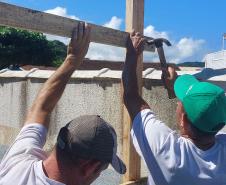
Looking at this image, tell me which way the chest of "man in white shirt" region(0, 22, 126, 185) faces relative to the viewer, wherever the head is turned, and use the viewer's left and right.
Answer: facing away from the viewer and to the right of the viewer

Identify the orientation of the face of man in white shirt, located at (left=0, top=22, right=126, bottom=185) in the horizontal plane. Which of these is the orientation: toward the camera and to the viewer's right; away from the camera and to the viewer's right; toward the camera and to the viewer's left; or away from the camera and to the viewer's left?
away from the camera and to the viewer's right

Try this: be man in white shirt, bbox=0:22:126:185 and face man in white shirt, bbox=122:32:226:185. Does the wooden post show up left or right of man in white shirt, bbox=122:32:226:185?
left
